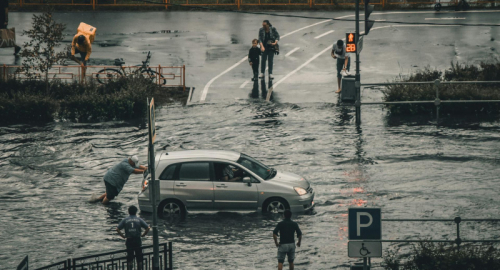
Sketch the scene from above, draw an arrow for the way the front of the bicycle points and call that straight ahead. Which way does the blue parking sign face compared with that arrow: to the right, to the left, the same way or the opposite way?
to the right

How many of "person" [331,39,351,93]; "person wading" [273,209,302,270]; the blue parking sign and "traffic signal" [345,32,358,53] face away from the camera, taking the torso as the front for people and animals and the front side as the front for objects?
1

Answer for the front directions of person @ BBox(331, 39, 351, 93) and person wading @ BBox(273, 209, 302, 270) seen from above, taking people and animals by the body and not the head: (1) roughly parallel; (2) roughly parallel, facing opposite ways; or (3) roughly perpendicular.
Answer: roughly parallel, facing opposite ways

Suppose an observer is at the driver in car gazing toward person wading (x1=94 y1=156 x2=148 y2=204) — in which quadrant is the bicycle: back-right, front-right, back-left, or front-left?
front-right

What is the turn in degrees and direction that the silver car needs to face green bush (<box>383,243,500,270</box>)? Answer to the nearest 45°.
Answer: approximately 45° to its right

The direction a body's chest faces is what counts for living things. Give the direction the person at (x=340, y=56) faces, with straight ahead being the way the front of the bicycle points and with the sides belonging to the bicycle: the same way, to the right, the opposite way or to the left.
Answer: to the right

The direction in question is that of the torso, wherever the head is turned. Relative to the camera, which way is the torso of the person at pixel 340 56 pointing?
toward the camera

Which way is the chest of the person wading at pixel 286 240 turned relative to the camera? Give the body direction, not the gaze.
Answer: away from the camera

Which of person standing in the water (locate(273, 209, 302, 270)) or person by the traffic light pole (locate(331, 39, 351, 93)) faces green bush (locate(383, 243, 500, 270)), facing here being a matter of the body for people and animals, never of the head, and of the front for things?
person by the traffic light pole (locate(331, 39, 351, 93))

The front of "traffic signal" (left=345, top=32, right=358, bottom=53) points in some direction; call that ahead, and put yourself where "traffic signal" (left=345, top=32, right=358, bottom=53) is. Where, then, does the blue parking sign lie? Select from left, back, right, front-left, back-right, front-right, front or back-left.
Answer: front

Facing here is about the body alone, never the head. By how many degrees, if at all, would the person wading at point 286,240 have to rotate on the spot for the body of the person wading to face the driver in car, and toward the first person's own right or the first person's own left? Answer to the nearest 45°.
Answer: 0° — they already face them

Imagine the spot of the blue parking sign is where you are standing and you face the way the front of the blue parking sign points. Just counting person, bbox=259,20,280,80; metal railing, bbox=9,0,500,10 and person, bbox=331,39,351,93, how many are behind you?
3

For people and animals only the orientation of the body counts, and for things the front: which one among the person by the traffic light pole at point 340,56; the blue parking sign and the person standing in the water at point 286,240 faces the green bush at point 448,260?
the person by the traffic light pole at point 340,56

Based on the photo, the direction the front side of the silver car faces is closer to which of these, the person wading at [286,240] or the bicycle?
the person wading

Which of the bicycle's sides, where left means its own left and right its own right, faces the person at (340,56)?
front

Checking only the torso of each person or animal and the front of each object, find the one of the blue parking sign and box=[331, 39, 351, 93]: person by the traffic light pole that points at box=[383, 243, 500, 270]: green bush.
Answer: the person by the traffic light pole

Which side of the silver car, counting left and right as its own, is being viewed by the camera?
right
